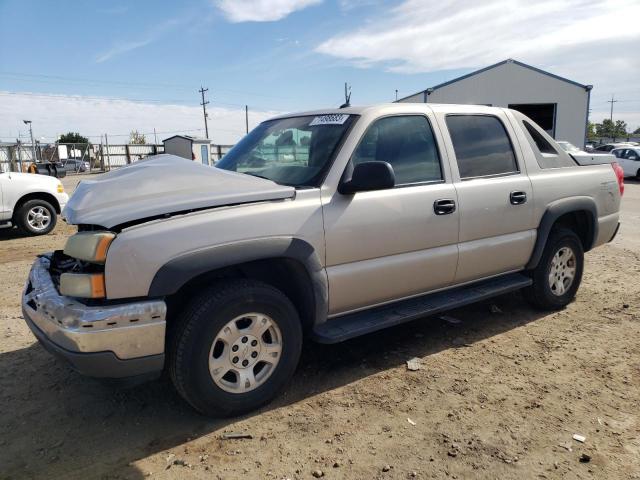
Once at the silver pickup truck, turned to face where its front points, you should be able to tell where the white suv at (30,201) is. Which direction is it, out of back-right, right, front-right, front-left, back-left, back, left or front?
right

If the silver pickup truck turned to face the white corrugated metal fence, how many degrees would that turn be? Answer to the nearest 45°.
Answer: approximately 90° to its right

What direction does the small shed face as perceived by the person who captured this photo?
facing the viewer and to the right of the viewer

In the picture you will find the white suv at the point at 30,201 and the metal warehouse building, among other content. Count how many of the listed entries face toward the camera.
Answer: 1

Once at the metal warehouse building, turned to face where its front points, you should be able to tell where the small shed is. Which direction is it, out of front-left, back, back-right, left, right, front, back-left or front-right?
front-right

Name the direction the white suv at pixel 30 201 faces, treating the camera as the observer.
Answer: facing to the right of the viewer

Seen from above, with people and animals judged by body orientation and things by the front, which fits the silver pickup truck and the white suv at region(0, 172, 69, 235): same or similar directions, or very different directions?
very different directions

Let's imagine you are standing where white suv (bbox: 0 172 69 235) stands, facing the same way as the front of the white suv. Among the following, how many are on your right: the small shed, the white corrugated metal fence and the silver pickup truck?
1

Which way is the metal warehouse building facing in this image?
toward the camera

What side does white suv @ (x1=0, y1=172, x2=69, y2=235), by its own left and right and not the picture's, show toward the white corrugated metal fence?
left

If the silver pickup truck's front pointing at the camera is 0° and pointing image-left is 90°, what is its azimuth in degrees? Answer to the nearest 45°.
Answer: approximately 45°

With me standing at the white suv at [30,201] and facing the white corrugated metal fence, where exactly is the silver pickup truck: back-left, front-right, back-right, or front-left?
back-right

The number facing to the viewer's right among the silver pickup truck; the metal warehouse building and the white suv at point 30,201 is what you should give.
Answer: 1
